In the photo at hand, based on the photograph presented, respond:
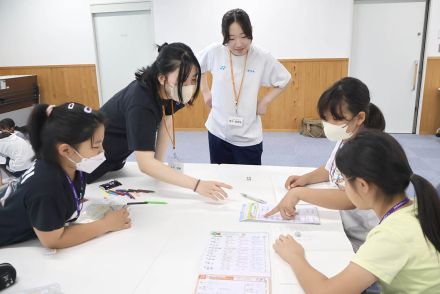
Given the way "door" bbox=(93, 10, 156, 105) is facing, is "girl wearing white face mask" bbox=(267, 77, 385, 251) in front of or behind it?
in front

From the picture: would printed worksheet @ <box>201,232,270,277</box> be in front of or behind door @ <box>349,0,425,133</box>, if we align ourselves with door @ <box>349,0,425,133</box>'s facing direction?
in front

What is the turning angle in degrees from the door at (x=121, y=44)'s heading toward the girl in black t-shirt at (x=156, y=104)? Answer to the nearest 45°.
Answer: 0° — it already faces them

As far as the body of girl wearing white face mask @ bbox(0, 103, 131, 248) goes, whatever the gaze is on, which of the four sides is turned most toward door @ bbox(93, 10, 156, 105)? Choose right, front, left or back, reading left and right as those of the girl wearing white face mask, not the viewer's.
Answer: left

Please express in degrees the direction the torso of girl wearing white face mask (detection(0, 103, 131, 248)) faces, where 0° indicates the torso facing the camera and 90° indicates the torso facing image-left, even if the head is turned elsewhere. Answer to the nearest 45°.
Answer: approximately 270°

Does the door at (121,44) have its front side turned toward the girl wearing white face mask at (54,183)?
yes

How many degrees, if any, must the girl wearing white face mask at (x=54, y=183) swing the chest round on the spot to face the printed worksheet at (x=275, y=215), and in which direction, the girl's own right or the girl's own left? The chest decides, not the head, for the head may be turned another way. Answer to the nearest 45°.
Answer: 0° — they already face it
